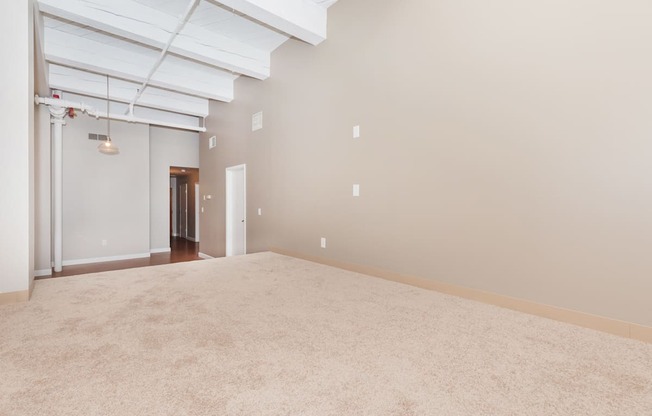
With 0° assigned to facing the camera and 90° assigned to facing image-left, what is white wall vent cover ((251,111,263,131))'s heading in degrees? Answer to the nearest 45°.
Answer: approximately 45°

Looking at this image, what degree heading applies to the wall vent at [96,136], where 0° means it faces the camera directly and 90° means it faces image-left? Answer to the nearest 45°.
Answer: approximately 0°

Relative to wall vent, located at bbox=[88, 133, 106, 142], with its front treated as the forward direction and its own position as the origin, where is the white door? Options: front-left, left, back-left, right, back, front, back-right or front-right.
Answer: front-left

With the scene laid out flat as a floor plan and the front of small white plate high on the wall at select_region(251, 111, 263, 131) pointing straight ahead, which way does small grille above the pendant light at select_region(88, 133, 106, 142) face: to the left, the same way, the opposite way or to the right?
to the left

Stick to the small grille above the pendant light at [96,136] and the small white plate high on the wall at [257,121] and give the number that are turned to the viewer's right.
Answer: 0

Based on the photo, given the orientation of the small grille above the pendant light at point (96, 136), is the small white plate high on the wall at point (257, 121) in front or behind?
in front
